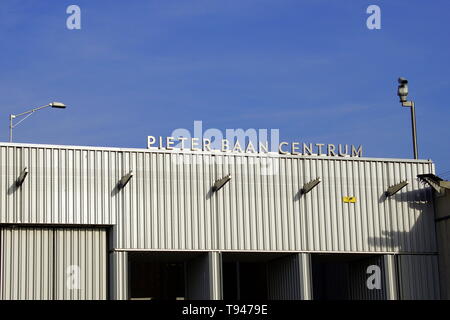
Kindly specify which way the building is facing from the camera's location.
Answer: facing the viewer
